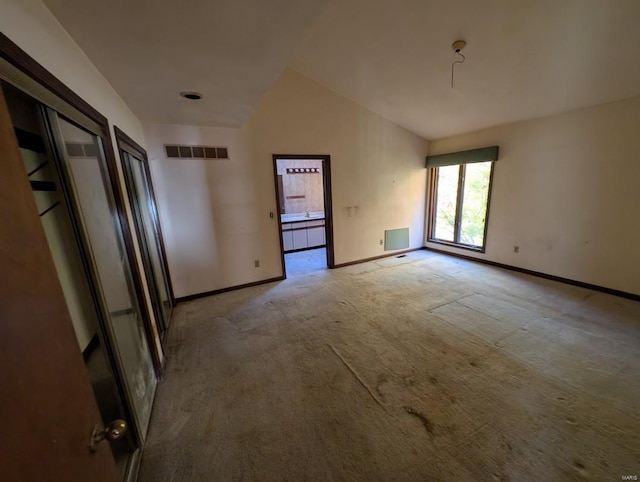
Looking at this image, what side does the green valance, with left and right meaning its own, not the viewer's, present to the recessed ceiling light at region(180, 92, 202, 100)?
front

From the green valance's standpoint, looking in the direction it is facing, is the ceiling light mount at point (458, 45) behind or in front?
in front

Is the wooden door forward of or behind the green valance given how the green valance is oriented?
forward

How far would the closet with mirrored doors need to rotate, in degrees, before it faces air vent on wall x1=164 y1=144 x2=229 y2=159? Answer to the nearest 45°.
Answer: approximately 45° to its left

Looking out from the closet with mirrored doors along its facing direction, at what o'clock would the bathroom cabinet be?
The bathroom cabinet is roughly at 11 o'clock from the closet with mirrored doors.

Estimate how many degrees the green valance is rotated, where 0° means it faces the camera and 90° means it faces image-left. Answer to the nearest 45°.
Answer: approximately 45°

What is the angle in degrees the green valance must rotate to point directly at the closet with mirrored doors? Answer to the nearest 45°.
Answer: approximately 45° to its left

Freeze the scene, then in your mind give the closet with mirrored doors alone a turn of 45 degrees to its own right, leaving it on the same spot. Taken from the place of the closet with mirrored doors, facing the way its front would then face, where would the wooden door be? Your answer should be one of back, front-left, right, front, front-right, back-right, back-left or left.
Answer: front-right

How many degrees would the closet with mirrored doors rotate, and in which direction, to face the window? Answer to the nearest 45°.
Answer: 0° — it already faces it

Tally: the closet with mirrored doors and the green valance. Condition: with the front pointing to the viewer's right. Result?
1

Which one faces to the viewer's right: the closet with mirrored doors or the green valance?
the closet with mirrored doors

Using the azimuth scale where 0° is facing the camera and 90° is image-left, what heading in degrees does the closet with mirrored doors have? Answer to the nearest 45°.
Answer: approximately 270°
